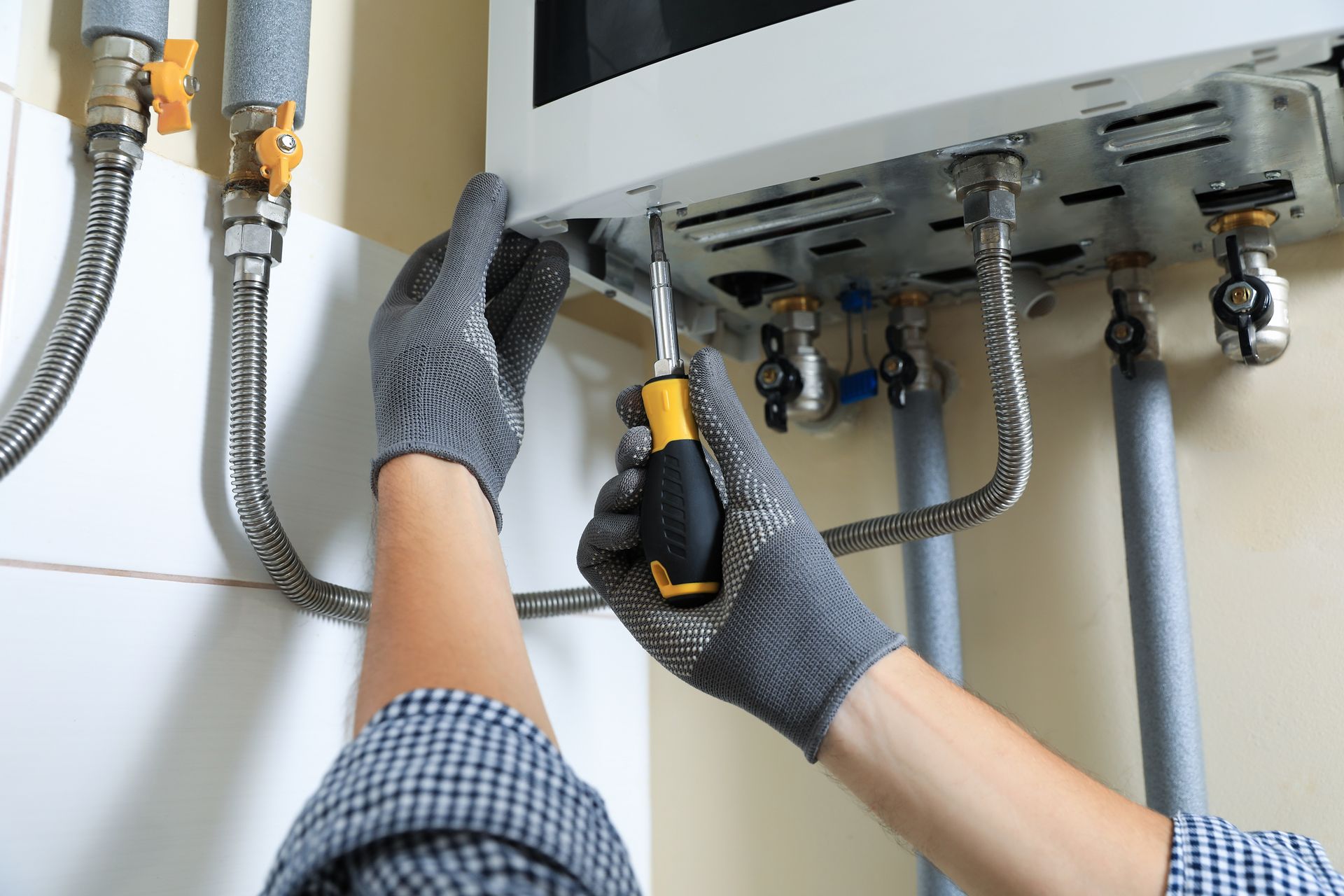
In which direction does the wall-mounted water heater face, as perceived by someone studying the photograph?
facing the viewer and to the left of the viewer
